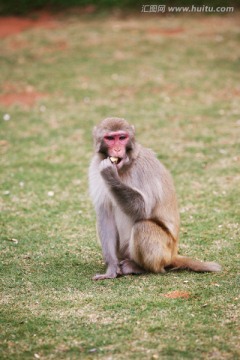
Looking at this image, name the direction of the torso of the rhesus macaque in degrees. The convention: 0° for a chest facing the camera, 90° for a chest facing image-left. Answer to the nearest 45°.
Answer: approximately 45°
